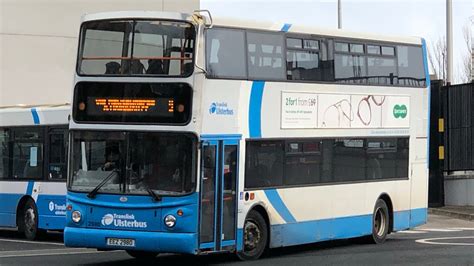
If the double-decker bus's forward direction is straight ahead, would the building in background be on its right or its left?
on its right

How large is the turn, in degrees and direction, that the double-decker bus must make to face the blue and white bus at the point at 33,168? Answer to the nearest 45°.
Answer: approximately 90° to its right

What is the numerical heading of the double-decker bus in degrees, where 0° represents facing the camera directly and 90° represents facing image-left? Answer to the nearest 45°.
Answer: approximately 45°
